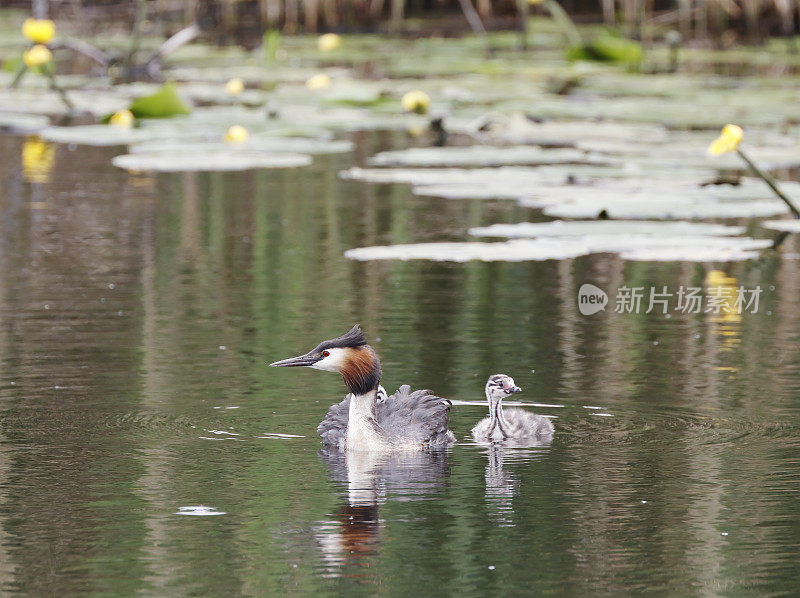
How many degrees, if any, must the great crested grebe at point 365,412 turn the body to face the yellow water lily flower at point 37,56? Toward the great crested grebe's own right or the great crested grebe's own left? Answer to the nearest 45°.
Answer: approximately 135° to the great crested grebe's own right

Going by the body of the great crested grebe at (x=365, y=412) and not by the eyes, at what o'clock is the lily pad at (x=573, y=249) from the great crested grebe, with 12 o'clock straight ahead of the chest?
The lily pad is roughly at 5 o'clock from the great crested grebe.

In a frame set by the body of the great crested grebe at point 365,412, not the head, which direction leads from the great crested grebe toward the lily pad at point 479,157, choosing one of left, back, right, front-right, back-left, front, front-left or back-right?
back-right

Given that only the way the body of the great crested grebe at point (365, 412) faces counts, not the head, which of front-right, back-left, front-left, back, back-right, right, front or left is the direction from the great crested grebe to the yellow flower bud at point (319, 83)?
back-right

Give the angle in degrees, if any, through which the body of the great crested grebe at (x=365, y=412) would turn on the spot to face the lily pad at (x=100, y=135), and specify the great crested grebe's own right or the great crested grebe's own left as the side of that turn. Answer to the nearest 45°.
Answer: approximately 135° to the great crested grebe's own right

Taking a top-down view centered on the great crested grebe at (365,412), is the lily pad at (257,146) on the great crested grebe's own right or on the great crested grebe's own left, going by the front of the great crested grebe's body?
on the great crested grebe's own right

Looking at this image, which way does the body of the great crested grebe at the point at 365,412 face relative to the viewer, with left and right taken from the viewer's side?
facing the viewer and to the left of the viewer

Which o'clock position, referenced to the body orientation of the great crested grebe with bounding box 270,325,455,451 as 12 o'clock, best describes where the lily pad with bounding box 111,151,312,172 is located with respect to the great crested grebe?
The lily pad is roughly at 4 o'clock from the great crested grebe.
